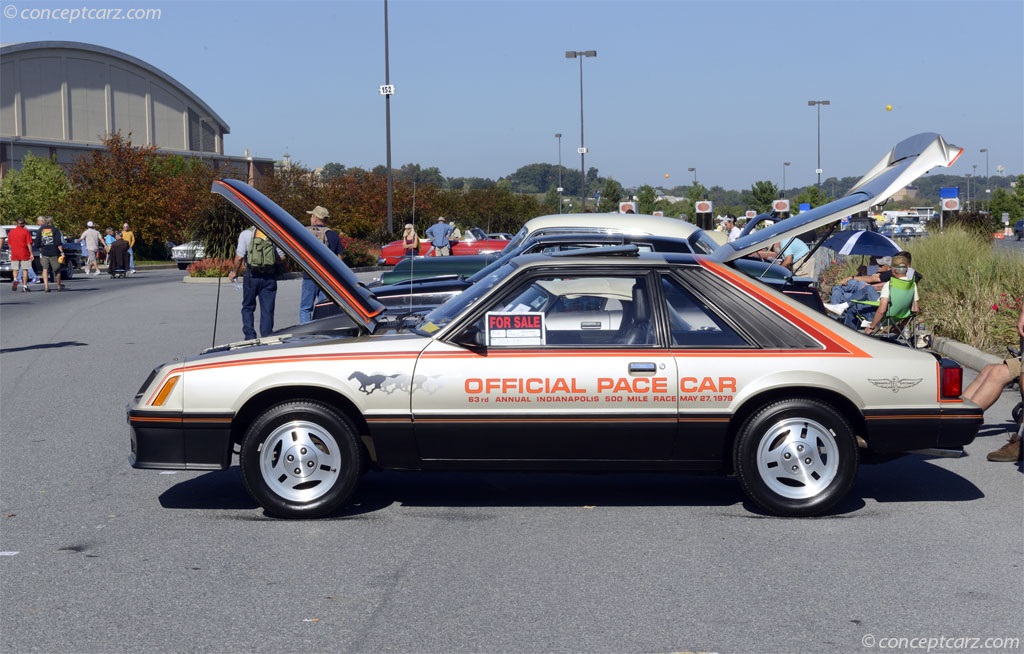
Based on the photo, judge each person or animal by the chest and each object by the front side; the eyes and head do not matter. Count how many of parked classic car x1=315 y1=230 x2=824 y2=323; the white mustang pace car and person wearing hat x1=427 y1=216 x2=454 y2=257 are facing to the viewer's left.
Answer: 2

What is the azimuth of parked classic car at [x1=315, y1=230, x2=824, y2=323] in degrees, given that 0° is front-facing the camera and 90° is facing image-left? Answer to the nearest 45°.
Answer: approximately 90°

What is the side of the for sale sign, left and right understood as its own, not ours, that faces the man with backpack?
back

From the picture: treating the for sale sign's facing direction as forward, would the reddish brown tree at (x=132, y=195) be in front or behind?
behind

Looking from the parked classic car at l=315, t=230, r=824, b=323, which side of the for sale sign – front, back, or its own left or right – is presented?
back

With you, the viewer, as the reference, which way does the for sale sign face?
facing the viewer

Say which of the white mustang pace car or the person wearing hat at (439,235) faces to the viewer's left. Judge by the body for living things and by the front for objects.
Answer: the white mustang pace car

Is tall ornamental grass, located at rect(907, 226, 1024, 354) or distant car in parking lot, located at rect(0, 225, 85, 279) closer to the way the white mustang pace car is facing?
the distant car in parking lot

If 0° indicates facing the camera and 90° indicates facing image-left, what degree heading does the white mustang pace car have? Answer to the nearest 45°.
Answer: approximately 90°
